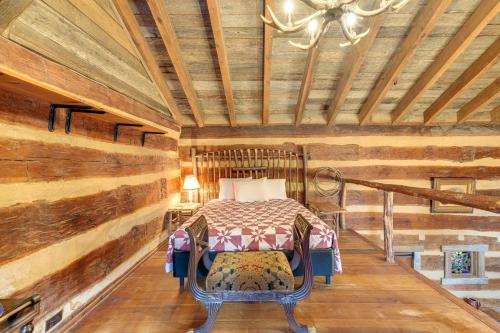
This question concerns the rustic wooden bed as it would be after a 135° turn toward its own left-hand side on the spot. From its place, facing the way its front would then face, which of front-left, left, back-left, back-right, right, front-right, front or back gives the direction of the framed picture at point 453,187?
front-right

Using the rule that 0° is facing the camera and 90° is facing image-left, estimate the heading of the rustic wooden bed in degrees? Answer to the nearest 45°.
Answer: approximately 0°

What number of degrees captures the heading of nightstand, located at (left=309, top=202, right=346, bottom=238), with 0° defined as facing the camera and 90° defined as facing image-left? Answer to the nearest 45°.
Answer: approximately 0°

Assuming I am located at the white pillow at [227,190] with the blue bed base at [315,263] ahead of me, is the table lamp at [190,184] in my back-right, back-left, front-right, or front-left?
back-right

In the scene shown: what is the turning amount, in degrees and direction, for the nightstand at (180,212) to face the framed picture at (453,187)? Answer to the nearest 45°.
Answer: approximately 90° to its left

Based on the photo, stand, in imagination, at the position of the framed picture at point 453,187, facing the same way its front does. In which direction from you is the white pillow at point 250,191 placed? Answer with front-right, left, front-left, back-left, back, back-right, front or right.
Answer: front-right

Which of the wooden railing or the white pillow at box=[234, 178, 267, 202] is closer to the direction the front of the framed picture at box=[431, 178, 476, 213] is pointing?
the wooden railing

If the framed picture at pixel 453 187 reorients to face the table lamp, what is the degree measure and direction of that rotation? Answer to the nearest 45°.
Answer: approximately 45° to its right

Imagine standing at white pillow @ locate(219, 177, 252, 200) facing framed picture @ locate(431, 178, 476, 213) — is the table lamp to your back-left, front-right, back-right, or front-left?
back-left

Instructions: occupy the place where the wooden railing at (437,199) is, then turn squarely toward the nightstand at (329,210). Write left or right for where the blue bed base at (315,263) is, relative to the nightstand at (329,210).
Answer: left
